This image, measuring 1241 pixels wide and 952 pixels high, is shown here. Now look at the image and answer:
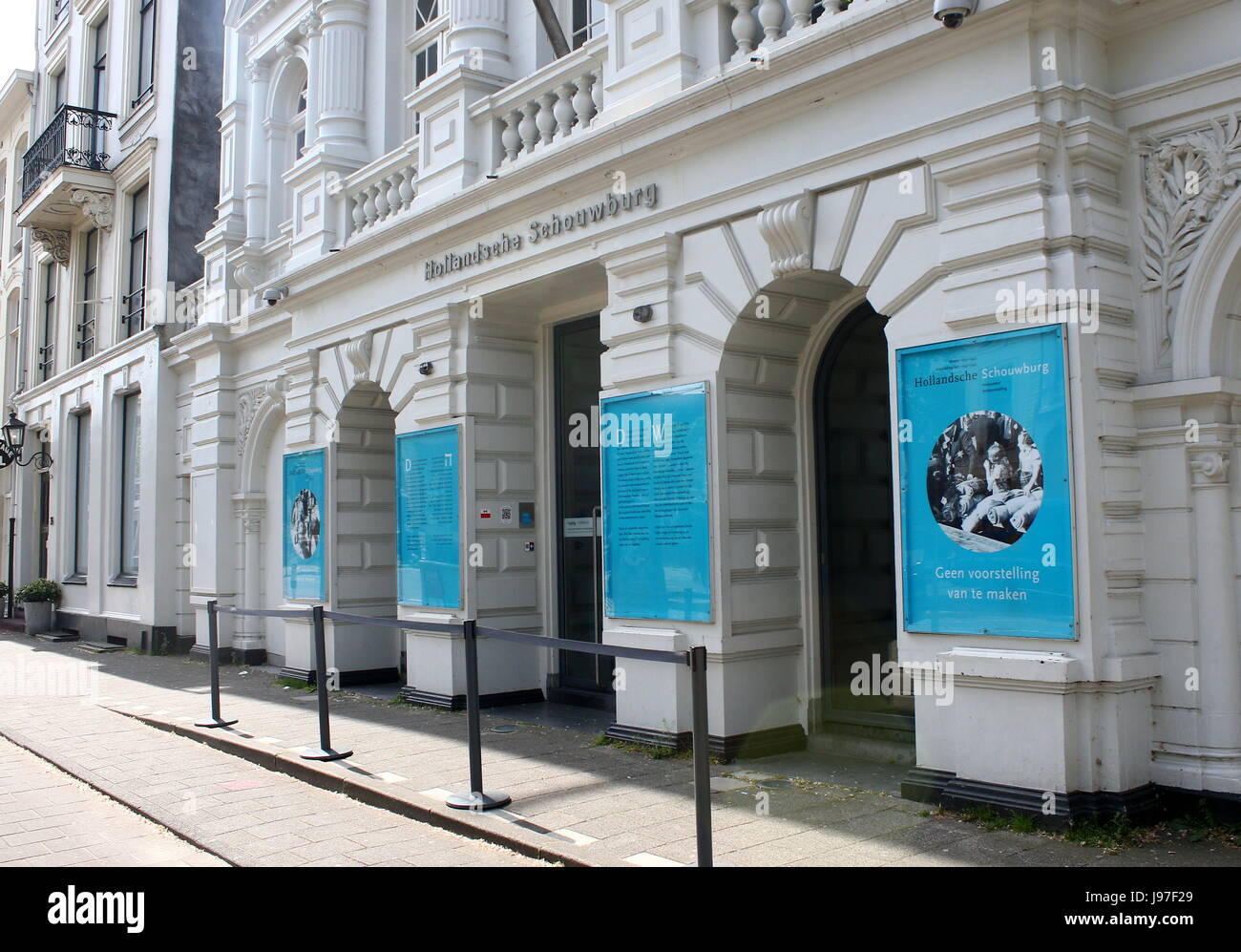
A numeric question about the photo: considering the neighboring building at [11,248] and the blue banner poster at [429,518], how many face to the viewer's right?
0

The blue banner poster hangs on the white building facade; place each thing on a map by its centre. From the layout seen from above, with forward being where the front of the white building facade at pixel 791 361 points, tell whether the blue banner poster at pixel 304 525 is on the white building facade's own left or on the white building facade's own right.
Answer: on the white building facade's own right

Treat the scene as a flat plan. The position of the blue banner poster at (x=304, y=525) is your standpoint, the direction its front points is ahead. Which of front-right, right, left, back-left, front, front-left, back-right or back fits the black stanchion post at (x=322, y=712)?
front-left

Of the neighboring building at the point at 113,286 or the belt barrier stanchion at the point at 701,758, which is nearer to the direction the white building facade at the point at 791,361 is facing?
the belt barrier stanchion

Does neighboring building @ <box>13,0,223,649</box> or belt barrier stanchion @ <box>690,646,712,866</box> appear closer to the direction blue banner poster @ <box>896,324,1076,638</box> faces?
the belt barrier stanchion

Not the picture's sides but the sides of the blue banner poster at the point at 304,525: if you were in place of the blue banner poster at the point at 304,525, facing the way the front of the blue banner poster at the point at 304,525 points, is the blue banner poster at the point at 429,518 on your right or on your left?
on your left

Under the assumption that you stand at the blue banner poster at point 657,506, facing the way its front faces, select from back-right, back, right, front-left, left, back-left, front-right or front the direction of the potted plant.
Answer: right

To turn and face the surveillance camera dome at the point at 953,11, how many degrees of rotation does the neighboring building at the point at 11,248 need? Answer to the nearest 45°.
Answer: approximately 45° to its left

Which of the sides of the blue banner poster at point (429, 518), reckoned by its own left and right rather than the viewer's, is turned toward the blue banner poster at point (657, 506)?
left

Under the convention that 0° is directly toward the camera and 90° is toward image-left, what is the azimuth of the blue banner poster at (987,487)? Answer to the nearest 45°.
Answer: approximately 45°

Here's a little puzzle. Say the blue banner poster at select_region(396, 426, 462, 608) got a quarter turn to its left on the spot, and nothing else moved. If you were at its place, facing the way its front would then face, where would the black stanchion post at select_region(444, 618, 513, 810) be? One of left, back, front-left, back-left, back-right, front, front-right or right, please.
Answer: front-right

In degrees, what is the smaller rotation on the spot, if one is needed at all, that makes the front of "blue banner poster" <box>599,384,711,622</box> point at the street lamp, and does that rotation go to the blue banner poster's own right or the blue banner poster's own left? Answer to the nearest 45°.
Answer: approximately 90° to the blue banner poster's own right

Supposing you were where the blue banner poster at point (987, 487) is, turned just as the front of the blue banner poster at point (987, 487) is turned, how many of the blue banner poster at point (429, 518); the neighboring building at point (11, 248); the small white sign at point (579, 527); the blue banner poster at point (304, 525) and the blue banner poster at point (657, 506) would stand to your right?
5

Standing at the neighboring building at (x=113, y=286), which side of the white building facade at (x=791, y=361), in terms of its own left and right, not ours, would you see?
right
